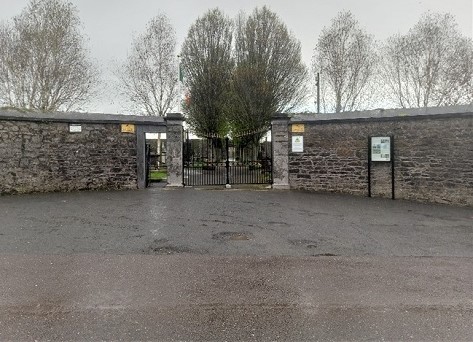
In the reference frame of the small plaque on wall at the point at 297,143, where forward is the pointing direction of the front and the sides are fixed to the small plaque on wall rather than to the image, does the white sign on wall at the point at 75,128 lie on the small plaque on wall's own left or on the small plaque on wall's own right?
on the small plaque on wall's own right

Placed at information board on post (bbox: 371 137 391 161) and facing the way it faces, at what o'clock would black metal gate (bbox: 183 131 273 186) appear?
The black metal gate is roughly at 3 o'clock from the information board on post.

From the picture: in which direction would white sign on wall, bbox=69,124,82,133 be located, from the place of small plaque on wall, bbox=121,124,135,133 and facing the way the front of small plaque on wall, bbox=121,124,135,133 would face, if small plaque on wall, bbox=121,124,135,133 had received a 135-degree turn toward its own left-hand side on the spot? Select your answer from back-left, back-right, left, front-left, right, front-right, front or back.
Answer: back-left

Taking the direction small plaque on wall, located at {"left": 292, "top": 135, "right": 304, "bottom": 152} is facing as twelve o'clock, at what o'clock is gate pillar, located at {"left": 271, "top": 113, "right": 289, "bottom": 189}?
The gate pillar is roughly at 3 o'clock from the small plaque on wall.

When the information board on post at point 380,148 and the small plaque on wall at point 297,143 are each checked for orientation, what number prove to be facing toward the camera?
2

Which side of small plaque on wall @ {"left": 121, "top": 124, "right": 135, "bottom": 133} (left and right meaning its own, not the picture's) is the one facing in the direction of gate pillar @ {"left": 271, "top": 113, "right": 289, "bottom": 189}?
left

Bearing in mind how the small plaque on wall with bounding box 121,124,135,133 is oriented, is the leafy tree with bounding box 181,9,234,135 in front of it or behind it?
behind

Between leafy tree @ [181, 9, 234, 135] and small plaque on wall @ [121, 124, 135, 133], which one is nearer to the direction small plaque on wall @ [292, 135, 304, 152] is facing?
the small plaque on wall

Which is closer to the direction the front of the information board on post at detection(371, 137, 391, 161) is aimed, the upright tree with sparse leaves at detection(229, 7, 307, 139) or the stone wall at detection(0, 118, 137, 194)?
the stone wall

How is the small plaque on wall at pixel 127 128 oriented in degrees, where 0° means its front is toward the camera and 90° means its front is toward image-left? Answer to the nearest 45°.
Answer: approximately 0°
